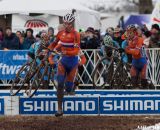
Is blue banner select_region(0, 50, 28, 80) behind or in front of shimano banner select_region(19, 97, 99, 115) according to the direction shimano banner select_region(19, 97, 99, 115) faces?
behind

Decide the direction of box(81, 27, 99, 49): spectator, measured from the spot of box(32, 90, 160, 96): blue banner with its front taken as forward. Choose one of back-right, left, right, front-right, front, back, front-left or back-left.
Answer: back

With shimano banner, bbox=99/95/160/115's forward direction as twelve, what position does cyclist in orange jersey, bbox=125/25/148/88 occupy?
The cyclist in orange jersey is roughly at 6 o'clock from the shimano banner.

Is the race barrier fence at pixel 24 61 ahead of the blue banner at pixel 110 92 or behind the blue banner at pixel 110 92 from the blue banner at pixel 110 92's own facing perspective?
behind

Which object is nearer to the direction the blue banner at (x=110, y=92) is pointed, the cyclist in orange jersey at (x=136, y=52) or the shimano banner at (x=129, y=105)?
the shimano banner
